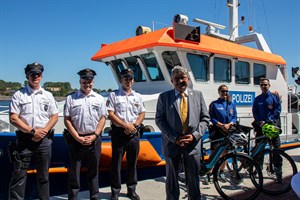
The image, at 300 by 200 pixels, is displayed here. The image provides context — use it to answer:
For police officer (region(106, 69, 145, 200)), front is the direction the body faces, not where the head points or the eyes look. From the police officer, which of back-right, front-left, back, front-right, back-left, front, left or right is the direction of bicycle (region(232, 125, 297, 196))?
left

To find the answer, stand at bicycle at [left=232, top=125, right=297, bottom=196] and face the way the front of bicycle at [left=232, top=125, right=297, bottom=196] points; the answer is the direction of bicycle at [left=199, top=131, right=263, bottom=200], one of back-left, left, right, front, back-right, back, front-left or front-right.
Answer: right

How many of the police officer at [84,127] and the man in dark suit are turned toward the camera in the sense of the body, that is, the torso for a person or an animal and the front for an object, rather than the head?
2

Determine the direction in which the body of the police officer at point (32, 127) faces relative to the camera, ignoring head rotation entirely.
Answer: toward the camera

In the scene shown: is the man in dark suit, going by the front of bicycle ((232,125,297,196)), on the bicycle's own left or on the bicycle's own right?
on the bicycle's own right

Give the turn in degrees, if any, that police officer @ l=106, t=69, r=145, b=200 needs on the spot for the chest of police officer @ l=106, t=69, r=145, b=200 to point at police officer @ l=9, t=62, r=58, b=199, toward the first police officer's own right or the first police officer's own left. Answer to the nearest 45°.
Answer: approximately 45° to the first police officer's own right

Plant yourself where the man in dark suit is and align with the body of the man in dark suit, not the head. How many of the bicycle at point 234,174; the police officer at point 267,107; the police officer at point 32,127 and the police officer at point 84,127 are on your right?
2

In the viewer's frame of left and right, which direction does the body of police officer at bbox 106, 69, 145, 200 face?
facing the viewer

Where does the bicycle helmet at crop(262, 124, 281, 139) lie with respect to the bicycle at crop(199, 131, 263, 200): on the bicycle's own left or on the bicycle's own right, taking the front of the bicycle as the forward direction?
on the bicycle's own left

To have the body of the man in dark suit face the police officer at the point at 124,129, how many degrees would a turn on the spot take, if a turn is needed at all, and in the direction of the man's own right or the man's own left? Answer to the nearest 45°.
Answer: approximately 135° to the man's own right

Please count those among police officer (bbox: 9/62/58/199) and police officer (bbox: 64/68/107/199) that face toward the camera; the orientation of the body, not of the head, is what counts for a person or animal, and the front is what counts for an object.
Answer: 2
